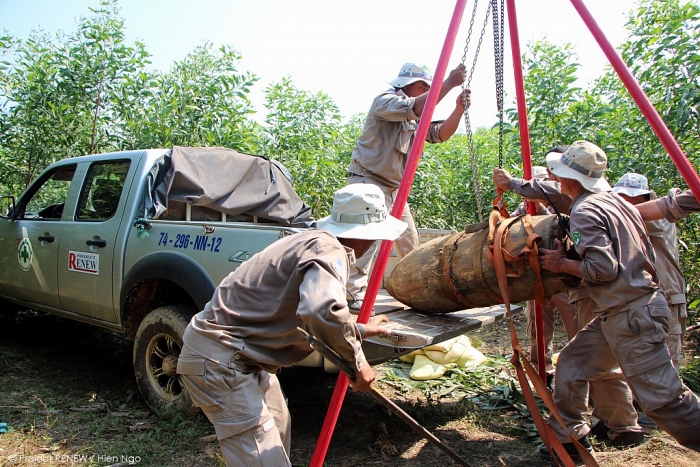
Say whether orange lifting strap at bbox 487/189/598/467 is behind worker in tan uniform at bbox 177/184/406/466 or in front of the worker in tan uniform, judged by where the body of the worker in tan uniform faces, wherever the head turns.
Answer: in front

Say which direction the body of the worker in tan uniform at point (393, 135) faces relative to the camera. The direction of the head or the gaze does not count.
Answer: to the viewer's right

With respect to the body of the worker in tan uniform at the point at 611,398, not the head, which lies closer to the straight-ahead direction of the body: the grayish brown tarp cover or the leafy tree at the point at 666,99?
the grayish brown tarp cover

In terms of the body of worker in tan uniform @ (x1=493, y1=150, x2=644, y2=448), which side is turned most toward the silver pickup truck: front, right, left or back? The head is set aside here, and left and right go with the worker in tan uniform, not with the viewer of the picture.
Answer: front

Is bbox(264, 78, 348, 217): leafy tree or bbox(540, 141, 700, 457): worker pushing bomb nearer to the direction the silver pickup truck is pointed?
the leafy tree

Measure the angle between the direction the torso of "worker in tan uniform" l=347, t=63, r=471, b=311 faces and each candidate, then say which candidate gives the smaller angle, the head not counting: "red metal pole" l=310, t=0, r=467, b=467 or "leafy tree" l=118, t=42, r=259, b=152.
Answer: the red metal pole

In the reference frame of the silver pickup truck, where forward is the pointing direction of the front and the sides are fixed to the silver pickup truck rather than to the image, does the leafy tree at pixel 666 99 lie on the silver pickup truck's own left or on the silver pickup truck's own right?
on the silver pickup truck's own right

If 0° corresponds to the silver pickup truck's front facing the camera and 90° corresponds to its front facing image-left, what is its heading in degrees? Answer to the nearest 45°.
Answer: approximately 135°

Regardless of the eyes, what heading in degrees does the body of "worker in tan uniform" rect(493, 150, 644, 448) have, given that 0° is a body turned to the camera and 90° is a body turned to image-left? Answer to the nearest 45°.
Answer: approximately 90°

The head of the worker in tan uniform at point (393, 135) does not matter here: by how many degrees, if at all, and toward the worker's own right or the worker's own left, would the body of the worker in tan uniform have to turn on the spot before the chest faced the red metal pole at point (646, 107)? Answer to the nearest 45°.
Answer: approximately 45° to the worker's own right

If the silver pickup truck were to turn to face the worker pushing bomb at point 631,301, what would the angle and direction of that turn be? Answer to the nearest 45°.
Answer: approximately 180°
